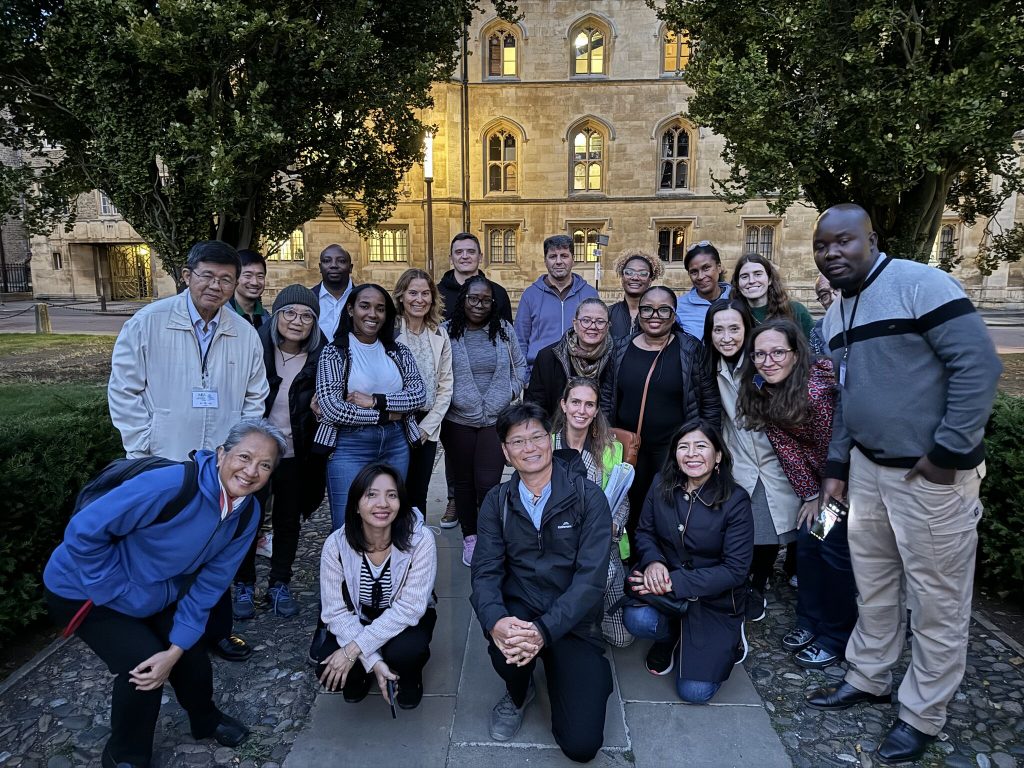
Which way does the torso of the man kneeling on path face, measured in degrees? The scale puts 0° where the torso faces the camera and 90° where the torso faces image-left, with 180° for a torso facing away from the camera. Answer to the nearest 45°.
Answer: approximately 0°

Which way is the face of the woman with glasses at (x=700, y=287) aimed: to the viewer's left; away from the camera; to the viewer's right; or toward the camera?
toward the camera

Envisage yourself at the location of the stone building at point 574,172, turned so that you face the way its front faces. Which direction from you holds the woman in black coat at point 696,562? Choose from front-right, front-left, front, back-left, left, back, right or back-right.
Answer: front

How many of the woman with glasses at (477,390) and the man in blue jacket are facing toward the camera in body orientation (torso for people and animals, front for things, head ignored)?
2

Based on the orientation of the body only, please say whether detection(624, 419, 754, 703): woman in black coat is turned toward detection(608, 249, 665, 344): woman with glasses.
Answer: no

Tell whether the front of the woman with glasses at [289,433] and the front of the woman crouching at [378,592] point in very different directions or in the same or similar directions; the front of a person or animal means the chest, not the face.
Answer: same or similar directions

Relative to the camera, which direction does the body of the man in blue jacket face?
toward the camera

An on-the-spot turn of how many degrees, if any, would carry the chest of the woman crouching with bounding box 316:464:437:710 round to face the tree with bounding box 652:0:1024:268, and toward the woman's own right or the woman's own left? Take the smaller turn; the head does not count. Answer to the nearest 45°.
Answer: approximately 135° to the woman's own left

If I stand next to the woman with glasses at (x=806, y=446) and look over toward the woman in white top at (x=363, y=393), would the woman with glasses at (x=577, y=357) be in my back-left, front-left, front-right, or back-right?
front-right

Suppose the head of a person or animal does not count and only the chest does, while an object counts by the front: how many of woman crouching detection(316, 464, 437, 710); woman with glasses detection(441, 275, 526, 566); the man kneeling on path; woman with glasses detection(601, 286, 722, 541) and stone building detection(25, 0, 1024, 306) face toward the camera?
5

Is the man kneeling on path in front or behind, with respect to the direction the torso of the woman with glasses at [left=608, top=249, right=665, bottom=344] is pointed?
in front

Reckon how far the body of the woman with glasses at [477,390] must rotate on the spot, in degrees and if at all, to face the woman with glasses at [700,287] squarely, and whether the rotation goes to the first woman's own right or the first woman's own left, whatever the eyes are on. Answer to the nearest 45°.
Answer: approximately 90° to the first woman's own left

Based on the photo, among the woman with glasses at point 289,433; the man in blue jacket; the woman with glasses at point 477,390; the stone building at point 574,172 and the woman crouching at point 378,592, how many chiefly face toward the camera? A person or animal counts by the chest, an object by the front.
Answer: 5

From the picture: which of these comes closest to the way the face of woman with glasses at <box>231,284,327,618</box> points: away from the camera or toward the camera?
toward the camera

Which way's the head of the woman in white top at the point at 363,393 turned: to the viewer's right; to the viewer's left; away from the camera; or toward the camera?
toward the camera

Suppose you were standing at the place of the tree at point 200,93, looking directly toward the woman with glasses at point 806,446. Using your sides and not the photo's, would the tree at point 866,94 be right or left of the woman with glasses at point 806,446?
left

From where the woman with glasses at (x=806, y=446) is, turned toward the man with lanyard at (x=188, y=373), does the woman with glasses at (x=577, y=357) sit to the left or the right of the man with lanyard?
right

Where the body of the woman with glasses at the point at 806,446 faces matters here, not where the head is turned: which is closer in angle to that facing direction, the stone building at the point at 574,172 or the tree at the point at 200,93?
the tree

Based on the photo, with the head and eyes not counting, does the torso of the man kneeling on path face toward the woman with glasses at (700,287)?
no

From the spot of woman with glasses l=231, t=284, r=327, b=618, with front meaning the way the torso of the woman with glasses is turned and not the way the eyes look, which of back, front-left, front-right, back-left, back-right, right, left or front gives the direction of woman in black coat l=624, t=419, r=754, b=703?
front-left

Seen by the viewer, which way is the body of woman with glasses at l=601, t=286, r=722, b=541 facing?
toward the camera

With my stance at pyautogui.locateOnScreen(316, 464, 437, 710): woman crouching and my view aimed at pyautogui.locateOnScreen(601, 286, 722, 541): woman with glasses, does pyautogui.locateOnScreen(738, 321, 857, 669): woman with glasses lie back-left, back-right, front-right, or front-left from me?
front-right

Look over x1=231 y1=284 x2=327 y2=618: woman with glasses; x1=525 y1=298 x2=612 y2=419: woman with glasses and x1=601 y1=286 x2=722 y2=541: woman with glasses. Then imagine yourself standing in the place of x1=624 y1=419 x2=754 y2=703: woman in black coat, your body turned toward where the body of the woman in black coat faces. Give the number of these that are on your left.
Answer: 0

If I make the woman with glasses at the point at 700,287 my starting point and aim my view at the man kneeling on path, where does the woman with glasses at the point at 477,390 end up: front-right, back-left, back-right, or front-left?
front-right
